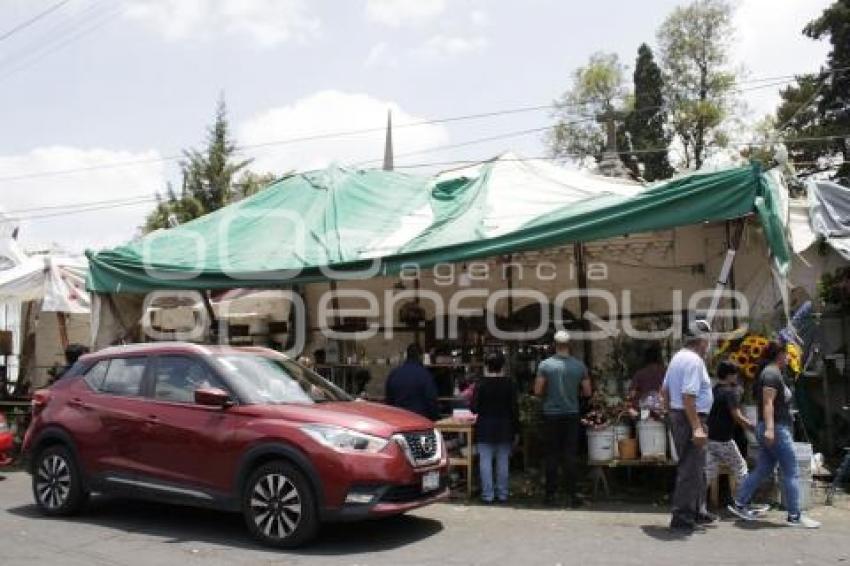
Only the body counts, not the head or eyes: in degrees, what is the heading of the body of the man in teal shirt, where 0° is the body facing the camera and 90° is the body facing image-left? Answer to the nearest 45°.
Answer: approximately 180°

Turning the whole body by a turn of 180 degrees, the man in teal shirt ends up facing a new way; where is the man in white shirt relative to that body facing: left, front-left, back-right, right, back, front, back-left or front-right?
front-left

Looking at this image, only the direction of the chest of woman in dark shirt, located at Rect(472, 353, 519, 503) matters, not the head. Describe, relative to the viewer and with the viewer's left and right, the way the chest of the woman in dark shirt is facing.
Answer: facing away from the viewer

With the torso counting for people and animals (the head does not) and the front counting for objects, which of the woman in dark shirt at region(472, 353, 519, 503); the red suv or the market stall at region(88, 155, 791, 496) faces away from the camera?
the woman in dark shirt

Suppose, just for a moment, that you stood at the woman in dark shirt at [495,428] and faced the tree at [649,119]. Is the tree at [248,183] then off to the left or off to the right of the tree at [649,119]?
left

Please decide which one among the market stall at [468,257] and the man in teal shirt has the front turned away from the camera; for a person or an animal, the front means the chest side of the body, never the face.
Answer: the man in teal shirt

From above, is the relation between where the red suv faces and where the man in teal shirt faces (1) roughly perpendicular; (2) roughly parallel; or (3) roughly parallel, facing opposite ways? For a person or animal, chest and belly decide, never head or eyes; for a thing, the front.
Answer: roughly perpendicular

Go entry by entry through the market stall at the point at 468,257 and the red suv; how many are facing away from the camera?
0

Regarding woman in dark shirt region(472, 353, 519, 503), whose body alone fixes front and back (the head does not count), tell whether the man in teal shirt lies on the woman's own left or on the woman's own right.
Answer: on the woman's own right

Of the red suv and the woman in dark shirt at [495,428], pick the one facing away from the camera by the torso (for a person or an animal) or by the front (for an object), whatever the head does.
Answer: the woman in dark shirt

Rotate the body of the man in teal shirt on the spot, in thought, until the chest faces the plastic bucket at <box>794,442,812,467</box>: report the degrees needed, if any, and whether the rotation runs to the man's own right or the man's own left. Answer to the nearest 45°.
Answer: approximately 90° to the man's own right

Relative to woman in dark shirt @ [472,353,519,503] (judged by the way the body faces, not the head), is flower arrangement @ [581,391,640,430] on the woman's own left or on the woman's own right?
on the woman's own right

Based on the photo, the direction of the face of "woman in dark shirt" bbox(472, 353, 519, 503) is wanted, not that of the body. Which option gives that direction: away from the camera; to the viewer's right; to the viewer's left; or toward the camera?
away from the camera

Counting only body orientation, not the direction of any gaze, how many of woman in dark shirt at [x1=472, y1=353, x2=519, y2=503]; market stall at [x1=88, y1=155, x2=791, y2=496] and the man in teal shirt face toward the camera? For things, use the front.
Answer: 1

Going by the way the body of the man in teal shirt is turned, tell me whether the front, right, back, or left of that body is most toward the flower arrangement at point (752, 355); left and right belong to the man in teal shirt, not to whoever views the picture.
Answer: right
